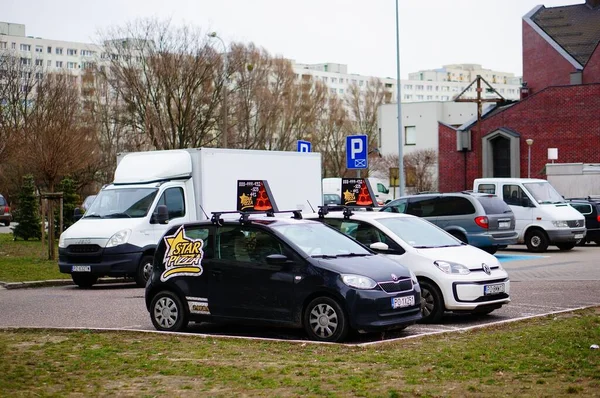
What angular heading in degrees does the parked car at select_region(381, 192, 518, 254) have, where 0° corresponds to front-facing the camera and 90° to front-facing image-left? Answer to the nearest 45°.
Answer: approximately 135°

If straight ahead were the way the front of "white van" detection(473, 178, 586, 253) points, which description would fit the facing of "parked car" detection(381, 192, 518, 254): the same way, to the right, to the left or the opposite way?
the opposite way

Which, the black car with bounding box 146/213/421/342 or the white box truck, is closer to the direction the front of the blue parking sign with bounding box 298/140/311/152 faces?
the black car

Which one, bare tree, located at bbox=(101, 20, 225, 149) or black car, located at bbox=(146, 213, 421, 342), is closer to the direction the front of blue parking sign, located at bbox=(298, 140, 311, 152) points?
the black car

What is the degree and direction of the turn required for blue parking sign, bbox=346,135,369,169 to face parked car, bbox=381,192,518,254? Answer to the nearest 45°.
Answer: approximately 90° to its left

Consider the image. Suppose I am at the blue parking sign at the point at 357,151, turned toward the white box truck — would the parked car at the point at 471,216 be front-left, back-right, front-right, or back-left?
back-left

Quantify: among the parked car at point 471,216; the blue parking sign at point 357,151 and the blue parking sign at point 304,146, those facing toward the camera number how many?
2

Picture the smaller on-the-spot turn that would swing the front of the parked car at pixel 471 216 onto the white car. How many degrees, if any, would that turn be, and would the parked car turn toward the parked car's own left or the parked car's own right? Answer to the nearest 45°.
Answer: approximately 135° to the parked car's own left

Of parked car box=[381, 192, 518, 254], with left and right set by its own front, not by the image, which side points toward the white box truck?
left

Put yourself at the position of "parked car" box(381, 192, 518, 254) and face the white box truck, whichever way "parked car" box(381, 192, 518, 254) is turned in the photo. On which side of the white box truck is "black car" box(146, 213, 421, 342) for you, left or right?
left

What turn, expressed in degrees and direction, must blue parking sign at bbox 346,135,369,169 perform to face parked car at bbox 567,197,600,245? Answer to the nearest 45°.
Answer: approximately 135° to its left

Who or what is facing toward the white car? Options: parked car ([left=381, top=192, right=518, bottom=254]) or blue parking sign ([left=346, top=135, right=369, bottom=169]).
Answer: the blue parking sign

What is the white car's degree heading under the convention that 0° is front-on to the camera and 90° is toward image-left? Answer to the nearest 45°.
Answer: approximately 315°

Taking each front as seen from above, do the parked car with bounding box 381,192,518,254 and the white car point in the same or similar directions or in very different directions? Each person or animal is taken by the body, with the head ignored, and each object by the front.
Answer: very different directions
